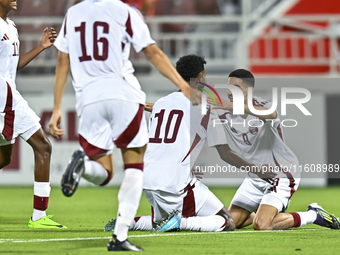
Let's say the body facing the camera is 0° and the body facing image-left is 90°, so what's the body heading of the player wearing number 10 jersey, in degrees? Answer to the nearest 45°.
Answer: approximately 225°

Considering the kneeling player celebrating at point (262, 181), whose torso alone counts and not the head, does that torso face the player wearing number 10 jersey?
yes

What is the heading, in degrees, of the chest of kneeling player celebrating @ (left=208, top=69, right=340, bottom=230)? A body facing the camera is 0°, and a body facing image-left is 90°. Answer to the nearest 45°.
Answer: approximately 45°

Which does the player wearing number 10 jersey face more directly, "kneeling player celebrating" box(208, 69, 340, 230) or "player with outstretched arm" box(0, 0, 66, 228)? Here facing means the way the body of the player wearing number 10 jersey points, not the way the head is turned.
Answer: the kneeling player celebrating

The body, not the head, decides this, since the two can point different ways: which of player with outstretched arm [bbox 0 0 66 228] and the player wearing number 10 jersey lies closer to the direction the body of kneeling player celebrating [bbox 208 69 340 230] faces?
the player wearing number 10 jersey

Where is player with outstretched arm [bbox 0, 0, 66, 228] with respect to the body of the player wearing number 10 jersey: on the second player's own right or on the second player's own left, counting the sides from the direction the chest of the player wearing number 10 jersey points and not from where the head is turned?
on the second player's own left

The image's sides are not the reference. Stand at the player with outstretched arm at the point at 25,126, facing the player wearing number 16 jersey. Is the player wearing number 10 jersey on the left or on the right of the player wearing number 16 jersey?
left

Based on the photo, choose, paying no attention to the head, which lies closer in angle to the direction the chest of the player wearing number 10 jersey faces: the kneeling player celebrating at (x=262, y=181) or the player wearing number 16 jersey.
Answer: the kneeling player celebrating

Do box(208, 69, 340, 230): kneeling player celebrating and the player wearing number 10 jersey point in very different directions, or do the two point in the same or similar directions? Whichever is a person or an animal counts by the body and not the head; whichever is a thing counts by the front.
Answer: very different directions
